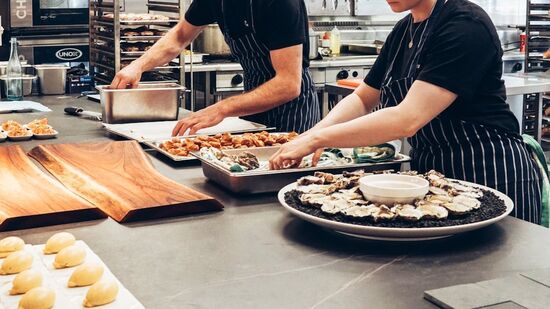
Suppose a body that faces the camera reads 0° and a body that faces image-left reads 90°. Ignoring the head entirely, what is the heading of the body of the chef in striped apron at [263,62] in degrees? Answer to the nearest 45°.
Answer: approximately 45°

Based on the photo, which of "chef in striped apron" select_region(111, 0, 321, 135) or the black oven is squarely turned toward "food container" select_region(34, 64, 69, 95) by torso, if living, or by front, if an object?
the black oven

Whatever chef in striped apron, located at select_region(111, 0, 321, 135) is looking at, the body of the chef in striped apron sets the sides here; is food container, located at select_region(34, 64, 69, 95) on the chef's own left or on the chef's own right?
on the chef's own right

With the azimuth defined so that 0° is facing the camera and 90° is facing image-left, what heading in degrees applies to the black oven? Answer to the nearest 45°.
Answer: approximately 0°

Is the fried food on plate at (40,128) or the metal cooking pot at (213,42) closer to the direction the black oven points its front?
the fried food on plate

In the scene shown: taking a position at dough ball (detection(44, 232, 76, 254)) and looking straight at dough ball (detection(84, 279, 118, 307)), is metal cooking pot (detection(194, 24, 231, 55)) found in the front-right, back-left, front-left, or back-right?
back-left

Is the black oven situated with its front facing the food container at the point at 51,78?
yes

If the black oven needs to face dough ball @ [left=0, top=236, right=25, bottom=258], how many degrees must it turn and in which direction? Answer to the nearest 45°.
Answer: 0° — it already faces it

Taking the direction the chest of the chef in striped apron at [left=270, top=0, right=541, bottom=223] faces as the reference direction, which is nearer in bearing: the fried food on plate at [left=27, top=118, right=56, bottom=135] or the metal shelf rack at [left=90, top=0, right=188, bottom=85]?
the fried food on plate

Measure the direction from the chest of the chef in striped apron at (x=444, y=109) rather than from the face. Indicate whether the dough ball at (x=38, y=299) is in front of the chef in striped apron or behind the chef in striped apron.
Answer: in front
